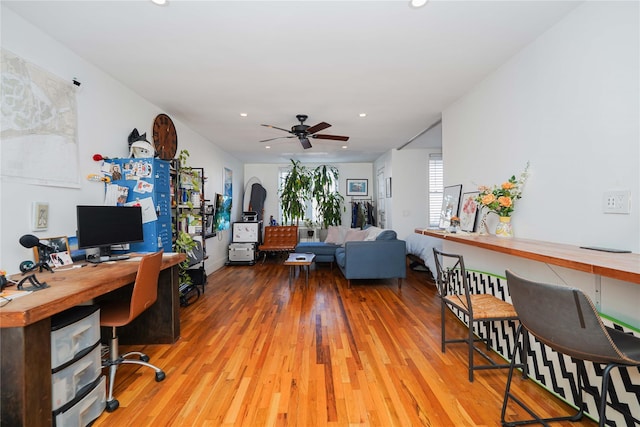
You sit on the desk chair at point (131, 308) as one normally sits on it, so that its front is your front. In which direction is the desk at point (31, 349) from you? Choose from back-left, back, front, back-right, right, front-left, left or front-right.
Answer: left

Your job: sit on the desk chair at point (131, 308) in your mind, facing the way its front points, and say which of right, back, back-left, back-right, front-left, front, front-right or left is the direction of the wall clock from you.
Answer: front-right

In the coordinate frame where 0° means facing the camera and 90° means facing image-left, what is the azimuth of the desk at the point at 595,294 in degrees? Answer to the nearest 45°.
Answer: approximately 45°

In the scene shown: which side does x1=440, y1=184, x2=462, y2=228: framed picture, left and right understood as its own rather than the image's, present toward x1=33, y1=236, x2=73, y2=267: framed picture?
front

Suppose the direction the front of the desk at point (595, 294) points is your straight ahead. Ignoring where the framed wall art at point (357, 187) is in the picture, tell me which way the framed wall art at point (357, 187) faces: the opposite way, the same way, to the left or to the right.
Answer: to the left

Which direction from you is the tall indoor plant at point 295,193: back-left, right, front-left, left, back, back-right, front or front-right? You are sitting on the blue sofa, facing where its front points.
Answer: front-right

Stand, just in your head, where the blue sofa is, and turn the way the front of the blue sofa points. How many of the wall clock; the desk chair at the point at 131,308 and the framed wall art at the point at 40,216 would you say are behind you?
0

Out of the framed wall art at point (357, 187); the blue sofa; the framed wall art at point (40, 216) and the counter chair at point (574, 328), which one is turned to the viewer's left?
the blue sofa

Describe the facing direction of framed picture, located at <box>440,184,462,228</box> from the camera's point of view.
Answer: facing the viewer and to the left of the viewer

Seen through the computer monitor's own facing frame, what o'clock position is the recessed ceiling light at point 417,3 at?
The recessed ceiling light is roughly at 12 o'clock from the computer monitor.

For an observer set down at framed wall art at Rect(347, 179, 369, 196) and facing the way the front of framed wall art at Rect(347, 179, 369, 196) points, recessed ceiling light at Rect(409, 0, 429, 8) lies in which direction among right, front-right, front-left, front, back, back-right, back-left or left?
front

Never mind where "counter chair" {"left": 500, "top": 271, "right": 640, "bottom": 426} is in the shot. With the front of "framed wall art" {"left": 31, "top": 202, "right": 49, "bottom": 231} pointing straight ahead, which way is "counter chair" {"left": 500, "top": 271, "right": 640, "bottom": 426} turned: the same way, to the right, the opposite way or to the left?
the same way

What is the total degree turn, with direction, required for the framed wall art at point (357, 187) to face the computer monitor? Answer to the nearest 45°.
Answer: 0° — it already faces it

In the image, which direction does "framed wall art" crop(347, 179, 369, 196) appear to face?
toward the camera

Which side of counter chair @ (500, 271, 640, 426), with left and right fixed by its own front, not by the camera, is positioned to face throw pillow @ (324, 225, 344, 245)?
left

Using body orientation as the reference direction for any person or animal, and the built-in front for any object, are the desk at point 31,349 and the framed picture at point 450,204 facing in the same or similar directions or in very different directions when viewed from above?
very different directions

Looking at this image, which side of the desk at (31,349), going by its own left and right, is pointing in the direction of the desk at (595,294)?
front

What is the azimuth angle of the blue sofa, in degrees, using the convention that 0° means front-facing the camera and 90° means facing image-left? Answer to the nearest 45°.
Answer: approximately 90°

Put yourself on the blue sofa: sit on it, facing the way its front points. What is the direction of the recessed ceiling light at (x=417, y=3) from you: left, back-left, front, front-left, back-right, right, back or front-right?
left

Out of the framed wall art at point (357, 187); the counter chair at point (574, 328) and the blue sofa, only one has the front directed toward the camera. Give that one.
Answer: the framed wall art
